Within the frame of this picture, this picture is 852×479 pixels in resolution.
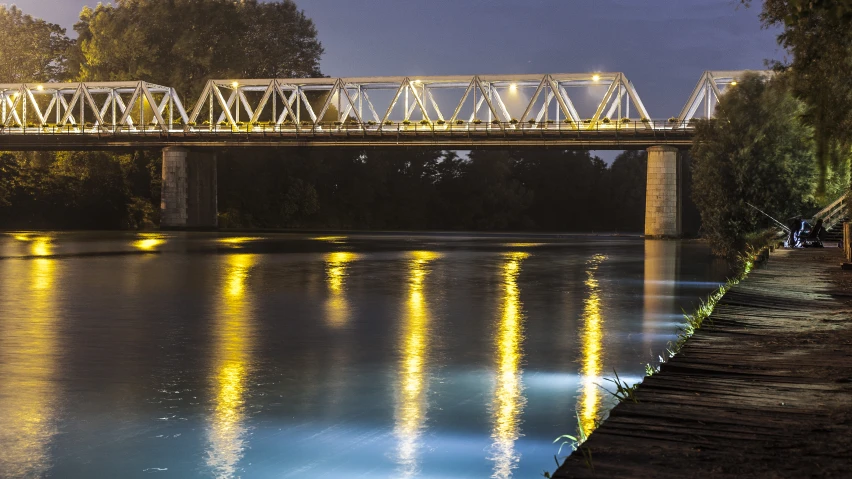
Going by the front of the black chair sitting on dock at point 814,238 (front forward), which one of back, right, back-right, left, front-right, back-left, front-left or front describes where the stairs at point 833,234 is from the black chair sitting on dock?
right

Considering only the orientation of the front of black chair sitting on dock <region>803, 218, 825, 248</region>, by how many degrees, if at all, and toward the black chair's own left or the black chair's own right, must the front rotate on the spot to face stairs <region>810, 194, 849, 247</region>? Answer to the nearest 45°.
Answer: approximately 90° to the black chair's own right

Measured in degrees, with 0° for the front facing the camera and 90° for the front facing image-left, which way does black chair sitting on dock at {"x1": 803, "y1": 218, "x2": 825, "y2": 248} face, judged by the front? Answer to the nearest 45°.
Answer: approximately 90°

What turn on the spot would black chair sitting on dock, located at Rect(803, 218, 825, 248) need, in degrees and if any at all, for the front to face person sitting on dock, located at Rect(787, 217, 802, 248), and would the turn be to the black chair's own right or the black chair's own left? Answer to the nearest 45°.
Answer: approximately 45° to the black chair's own right

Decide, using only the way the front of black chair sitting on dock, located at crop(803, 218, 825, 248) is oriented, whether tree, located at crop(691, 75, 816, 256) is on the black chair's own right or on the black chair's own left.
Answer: on the black chair's own right
